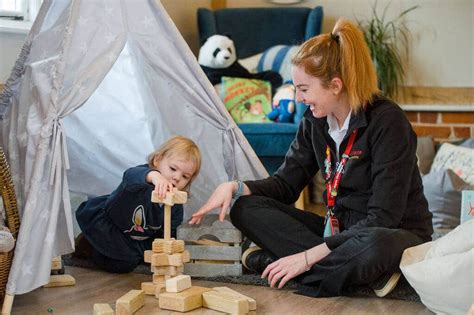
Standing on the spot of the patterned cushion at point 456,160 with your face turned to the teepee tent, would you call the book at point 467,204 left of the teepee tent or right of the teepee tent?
left

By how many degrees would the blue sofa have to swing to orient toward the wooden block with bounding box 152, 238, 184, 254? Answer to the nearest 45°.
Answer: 0° — it already faces it

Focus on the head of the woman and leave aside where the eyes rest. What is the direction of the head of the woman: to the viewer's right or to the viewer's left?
to the viewer's left

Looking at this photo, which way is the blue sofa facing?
toward the camera

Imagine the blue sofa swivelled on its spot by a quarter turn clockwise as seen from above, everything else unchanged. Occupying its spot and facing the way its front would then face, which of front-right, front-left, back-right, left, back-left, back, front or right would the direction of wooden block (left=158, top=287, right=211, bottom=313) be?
left

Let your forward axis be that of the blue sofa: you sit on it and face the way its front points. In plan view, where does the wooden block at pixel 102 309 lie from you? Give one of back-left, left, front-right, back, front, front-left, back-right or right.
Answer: front

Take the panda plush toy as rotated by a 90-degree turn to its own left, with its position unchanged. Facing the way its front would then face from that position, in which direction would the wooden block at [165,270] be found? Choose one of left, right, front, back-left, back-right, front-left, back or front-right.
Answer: back-right

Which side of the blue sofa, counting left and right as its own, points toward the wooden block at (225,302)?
front

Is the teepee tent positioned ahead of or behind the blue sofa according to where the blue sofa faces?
ahead

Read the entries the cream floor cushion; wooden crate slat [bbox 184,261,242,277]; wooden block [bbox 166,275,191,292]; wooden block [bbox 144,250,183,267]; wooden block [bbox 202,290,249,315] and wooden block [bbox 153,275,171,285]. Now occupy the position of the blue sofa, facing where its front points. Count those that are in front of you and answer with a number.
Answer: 6

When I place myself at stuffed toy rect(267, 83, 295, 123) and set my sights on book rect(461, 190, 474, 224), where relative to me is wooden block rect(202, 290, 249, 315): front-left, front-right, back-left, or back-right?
front-right

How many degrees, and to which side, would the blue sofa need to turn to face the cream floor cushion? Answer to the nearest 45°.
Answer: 0° — it already faces it

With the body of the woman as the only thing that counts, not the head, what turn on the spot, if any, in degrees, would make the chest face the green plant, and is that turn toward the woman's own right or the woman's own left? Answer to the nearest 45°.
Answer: approximately 135° to the woman's own right

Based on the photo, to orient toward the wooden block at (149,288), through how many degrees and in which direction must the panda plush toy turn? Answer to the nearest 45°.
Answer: approximately 45° to its right

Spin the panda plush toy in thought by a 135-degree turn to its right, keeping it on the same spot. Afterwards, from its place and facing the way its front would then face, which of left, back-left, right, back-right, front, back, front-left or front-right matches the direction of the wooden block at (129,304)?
left

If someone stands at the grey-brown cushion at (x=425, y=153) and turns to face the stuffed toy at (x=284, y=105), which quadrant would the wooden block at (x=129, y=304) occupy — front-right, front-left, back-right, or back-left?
front-left

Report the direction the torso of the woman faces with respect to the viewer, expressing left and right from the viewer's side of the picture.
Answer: facing the viewer and to the left of the viewer

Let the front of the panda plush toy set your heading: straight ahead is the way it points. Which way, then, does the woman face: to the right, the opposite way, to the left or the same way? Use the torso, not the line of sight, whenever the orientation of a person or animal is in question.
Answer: to the right
